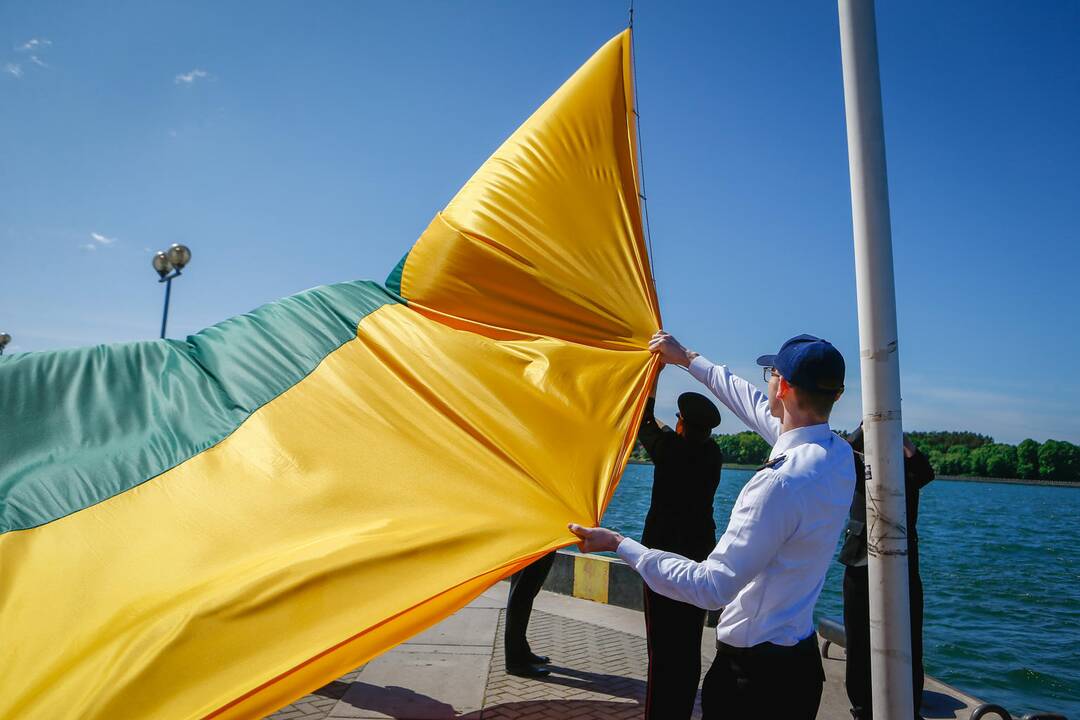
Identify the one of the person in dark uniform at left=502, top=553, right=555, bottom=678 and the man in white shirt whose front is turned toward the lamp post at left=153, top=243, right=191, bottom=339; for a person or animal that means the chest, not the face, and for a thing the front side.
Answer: the man in white shirt

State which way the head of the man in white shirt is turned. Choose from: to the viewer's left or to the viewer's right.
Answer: to the viewer's left

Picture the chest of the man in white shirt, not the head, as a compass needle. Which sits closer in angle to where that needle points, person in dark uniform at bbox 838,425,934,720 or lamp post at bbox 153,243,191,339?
the lamp post

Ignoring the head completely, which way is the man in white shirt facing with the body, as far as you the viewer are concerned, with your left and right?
facing away from the viewer and to the left of the viewer

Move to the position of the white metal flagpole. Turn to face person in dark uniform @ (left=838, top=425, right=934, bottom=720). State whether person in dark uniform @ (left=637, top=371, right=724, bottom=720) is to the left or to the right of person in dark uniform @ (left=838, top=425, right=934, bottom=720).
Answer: left

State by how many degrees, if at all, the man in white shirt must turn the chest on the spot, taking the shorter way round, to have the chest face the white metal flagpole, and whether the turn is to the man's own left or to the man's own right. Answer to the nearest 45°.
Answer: approximately 90° to the man's own right

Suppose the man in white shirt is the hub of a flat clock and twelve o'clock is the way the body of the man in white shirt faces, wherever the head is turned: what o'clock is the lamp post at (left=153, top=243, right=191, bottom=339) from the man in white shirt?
The lamp post is roughly at 12 o'clock from the man in white shirt.
